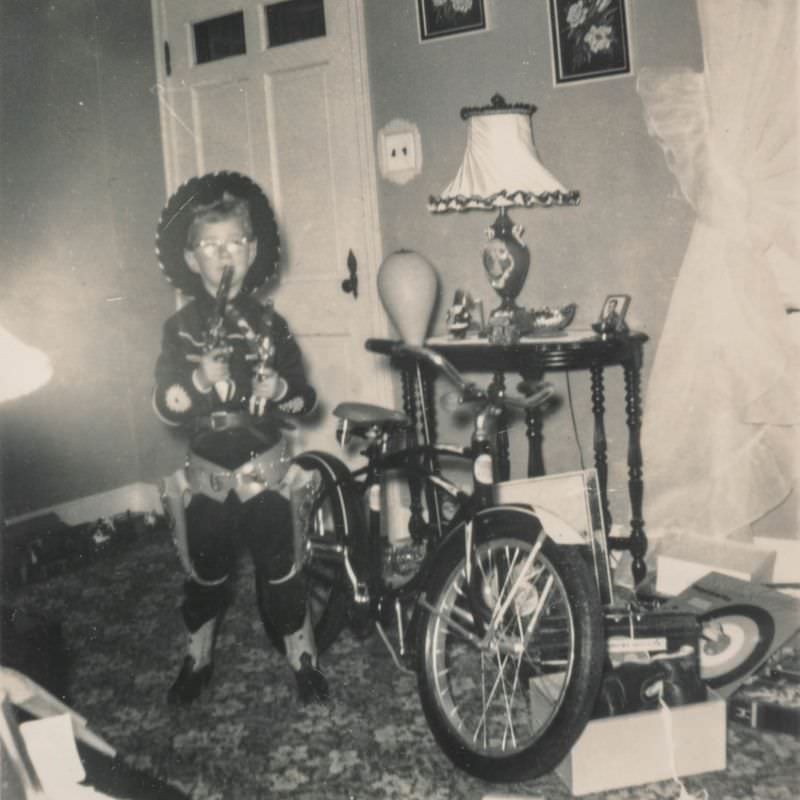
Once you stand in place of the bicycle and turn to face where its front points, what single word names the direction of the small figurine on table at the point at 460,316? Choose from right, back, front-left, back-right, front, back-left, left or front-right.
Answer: back-left

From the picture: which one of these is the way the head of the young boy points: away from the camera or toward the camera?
toward the camera

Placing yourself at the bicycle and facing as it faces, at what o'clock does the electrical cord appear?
The electrical cord is roughly at 8 o'clock from the bicycle.

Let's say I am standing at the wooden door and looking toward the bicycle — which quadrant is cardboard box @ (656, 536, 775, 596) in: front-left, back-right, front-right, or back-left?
front-left

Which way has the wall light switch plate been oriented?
toward the camera

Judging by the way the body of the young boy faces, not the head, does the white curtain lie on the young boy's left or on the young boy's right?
on the young boy's left

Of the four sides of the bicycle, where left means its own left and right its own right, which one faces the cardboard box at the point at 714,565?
left

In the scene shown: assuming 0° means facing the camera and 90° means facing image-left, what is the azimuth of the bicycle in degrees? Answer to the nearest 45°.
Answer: approximately 315°
